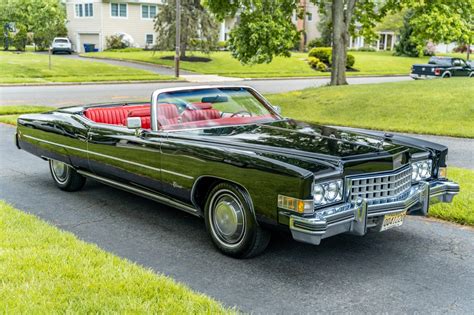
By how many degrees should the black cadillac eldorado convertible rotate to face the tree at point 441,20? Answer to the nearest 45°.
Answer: approximately 90° to its left

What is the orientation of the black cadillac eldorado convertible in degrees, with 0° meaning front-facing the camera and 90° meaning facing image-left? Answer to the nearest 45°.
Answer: approximately 315°

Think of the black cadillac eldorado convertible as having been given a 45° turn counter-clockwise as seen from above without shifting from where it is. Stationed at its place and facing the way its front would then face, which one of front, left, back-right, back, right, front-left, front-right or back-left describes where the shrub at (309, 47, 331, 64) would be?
left

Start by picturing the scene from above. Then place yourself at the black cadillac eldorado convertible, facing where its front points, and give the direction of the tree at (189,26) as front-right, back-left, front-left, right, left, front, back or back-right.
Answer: back-left

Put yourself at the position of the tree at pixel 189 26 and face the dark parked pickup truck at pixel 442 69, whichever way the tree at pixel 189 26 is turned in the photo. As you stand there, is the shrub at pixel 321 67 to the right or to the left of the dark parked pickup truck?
left

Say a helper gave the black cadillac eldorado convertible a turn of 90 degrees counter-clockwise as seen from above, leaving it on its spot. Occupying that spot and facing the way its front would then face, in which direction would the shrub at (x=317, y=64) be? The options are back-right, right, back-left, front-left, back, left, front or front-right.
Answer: front-left

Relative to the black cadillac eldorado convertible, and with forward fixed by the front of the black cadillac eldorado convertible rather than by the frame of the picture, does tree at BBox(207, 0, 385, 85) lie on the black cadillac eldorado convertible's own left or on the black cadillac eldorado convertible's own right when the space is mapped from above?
on the black cadillac eldorado convertible's own left

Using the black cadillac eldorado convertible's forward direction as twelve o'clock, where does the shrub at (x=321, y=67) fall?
The shrub is roughly at 8 o'clock from the black cadillac eldorado convertible.
